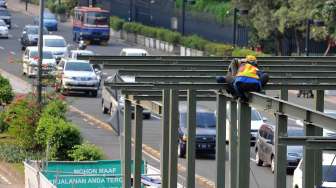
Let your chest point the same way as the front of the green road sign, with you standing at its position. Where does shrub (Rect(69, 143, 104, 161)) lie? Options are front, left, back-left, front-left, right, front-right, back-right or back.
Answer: back

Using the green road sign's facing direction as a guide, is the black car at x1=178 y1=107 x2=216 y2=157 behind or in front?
behind

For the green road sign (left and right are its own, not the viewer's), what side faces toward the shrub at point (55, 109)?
back

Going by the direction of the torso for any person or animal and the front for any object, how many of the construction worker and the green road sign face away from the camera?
1

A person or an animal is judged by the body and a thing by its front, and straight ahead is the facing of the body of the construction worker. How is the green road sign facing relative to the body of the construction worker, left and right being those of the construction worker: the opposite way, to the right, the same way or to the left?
the opposite way

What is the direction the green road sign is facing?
toward the camera

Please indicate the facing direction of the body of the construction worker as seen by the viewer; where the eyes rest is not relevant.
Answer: away from the camera

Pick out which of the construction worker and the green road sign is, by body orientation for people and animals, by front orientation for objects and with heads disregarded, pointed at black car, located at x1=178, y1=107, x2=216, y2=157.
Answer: the construction worker
